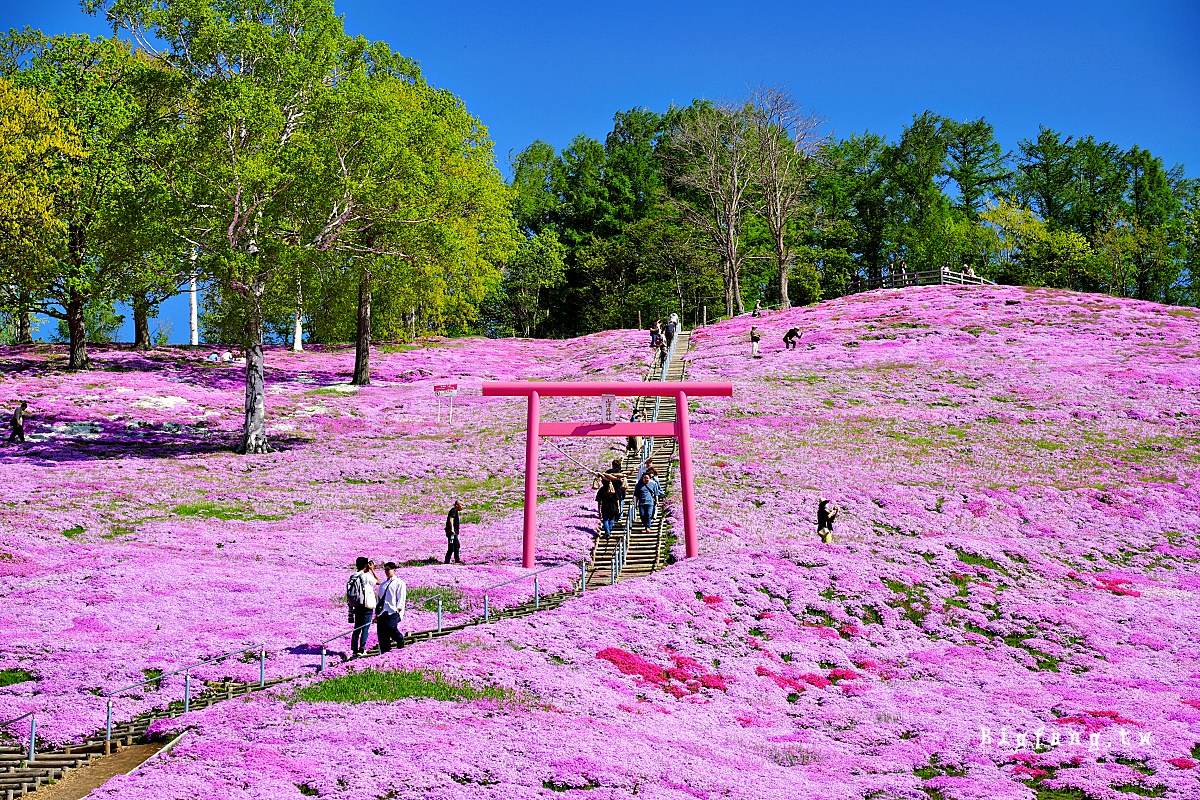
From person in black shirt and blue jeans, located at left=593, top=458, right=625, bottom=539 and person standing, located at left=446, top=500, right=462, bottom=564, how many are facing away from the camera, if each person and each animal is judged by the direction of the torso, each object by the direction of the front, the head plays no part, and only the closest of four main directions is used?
1

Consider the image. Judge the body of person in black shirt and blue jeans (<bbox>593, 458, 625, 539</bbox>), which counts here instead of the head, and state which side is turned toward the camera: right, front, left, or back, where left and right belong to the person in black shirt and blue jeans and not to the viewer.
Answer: back

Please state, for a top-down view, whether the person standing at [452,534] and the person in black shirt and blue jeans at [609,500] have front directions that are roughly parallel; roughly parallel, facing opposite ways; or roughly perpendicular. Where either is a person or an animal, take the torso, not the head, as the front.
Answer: roughly perpendicular

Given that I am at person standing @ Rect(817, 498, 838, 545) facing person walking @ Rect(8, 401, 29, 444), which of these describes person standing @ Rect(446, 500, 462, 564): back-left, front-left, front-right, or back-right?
front-left

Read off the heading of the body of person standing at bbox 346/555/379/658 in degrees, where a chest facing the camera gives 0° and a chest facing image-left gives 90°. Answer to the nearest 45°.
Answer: approximately 225°

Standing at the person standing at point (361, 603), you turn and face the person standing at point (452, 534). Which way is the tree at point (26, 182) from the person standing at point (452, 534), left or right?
left

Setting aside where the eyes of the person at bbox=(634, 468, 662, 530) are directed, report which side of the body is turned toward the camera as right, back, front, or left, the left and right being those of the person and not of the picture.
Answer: front

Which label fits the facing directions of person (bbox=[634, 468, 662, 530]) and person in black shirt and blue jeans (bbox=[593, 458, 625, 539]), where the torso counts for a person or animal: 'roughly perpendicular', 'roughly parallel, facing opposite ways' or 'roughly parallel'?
roughly parallel, facing opposite ways

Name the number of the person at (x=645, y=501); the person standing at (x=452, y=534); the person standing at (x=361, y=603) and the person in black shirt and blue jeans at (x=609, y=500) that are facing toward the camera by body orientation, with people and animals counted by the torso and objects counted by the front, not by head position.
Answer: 1

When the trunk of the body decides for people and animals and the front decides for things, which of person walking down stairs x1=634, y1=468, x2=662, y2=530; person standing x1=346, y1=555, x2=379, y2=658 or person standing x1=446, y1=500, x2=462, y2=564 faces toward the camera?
person walking down stairs x1=634, y1=468, x2=662, y2=530
